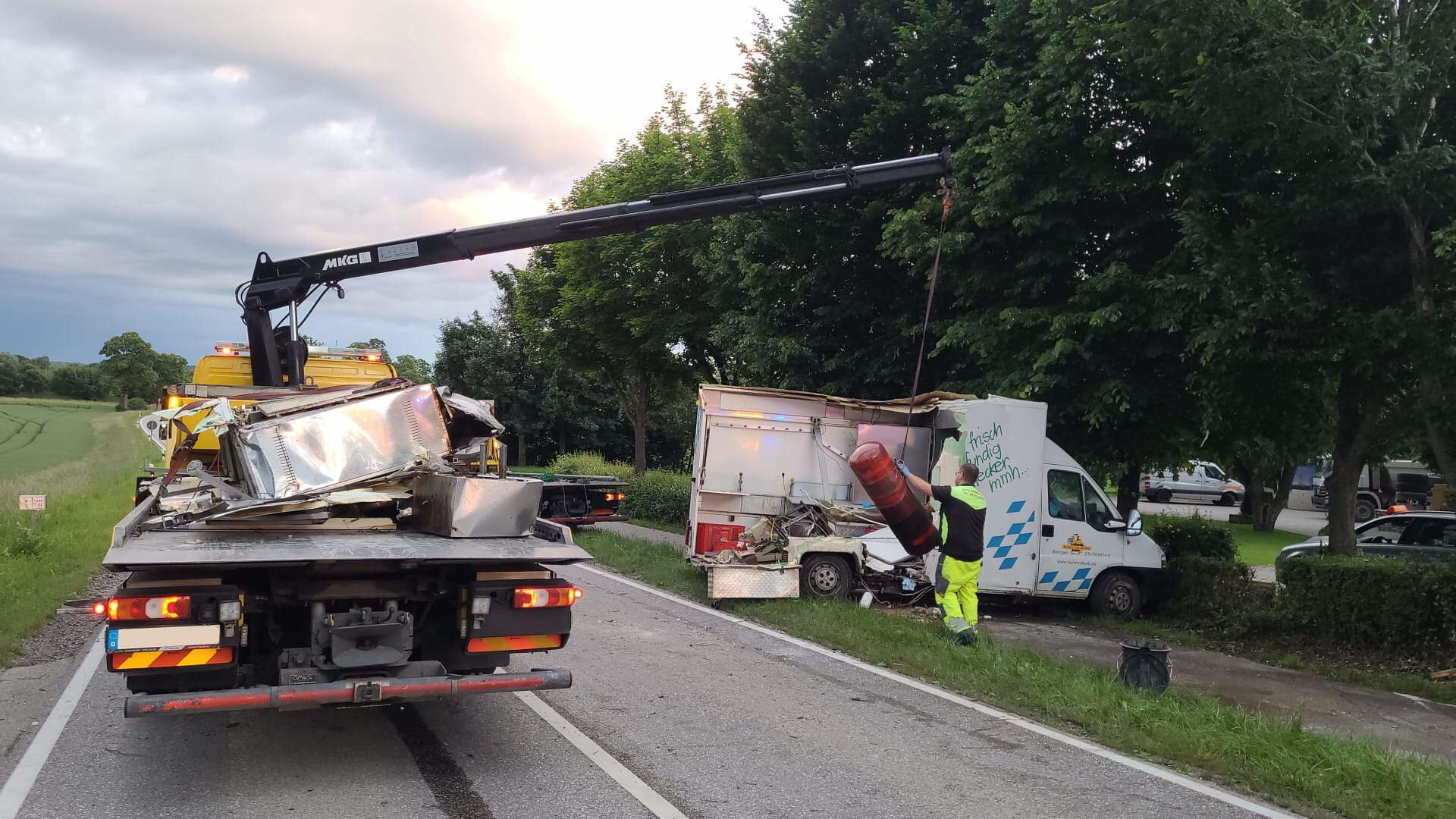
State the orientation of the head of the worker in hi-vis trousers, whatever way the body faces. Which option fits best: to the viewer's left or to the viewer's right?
to the viewer's left

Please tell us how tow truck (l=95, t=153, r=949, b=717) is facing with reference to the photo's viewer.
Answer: facing away from the viewer

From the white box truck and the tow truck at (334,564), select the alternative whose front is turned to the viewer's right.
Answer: the white box truck

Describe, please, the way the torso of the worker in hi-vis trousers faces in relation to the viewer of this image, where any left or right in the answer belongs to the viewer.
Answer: facing away from the viewer and to the left of the viewer

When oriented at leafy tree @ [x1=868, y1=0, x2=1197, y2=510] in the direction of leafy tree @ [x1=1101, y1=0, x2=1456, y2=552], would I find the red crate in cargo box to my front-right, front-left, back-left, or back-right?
back-right

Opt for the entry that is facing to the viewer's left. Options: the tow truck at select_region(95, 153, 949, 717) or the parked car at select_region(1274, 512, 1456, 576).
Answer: the parked car

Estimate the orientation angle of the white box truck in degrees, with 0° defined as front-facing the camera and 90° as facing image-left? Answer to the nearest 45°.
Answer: approximately 270°

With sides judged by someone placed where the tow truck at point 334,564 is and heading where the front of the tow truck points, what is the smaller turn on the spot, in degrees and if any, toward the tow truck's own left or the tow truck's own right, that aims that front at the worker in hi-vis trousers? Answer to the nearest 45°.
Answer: approximately 45° to the tow truck's own right

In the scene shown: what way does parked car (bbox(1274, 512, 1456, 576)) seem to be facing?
to the viewer's left

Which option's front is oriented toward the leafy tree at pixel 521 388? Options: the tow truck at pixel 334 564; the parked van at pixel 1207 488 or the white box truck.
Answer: the tow truck

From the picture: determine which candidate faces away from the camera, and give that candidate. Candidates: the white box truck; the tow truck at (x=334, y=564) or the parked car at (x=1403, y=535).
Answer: the tow truck

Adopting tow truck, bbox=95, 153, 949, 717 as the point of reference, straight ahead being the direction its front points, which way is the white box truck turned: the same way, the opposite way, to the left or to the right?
to the right

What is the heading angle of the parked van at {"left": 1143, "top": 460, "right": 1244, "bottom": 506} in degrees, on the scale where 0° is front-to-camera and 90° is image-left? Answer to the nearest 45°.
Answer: approximately 270°

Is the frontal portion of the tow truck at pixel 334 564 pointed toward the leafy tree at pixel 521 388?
yes
